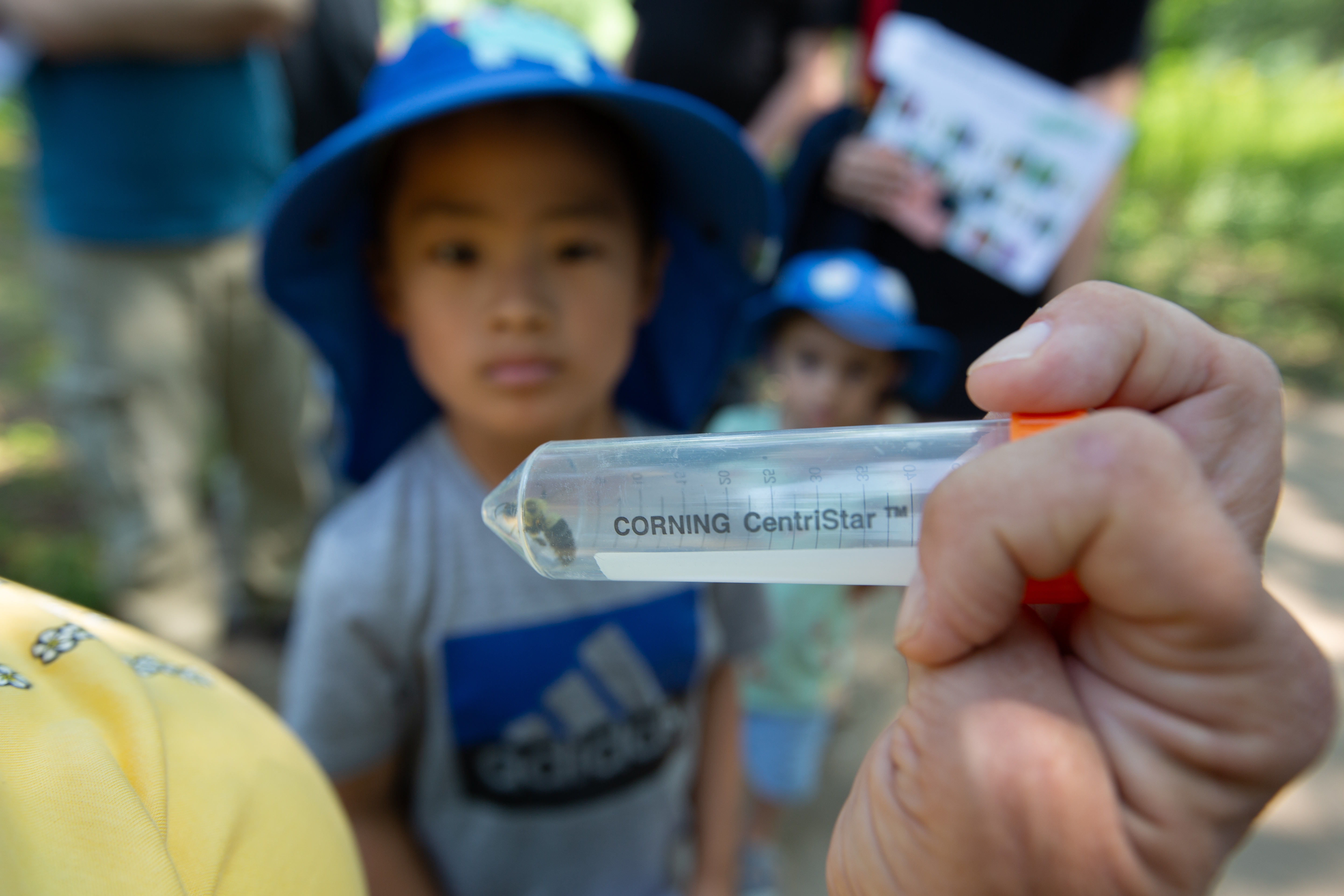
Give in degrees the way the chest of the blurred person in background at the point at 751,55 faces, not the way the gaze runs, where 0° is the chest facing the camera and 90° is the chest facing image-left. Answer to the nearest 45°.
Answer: approximately 0°

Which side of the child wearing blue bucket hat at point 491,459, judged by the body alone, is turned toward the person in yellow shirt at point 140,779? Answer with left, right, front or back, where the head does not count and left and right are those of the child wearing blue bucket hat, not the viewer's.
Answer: front

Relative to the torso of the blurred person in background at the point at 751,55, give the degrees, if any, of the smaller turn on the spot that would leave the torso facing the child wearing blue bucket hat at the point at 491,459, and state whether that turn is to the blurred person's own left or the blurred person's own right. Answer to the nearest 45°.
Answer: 0° — they already face them

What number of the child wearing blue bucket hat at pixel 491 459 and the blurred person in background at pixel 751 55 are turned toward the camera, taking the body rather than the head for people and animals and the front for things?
2

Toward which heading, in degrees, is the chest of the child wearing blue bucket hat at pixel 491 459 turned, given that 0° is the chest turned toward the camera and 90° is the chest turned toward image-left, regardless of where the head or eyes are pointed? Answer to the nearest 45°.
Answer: approximately 0°
